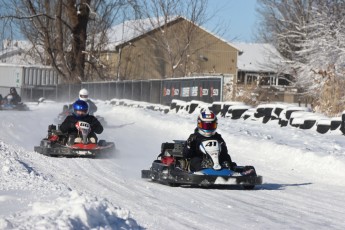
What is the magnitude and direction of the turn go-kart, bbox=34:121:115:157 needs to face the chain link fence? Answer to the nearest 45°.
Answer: approximately 135° to its left

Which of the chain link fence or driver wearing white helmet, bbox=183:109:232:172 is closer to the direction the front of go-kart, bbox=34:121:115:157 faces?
the driver wearing white helmet

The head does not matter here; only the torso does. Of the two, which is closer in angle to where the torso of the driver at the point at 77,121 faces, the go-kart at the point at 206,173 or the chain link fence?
the go-kart

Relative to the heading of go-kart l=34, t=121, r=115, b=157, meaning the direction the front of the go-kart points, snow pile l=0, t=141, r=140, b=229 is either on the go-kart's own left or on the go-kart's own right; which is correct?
on the go-kart's own right

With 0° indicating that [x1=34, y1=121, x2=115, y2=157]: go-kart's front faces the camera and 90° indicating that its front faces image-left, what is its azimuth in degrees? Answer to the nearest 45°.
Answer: approximately 315°

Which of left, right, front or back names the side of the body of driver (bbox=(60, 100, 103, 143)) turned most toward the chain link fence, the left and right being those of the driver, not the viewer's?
back

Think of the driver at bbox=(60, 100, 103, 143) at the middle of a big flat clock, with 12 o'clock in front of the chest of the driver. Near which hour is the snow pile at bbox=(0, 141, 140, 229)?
The snow pile is roughly at 12 o'clock from the driver.

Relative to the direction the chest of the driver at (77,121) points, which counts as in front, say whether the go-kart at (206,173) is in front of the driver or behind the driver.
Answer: in front

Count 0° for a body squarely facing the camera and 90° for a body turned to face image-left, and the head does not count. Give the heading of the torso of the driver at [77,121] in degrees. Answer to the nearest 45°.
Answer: approximately 0°
